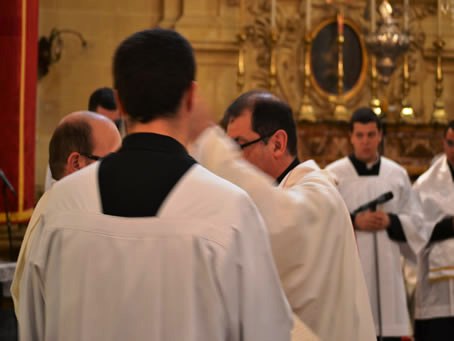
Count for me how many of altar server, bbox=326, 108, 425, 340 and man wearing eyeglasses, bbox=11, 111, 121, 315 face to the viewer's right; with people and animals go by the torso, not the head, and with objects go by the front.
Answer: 1

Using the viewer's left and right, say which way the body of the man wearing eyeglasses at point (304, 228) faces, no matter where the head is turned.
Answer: facing to the left of the viewer

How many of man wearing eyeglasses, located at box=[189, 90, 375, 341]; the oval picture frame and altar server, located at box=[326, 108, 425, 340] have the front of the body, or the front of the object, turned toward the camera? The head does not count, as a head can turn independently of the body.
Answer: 2

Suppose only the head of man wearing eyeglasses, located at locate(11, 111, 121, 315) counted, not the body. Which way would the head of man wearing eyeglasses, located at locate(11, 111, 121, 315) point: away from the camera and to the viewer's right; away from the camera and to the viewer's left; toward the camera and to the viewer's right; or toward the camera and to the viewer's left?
away from the camera and to the viewer's right

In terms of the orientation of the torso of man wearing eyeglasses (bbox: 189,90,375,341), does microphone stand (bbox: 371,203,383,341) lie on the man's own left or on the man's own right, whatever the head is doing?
on the man's own right

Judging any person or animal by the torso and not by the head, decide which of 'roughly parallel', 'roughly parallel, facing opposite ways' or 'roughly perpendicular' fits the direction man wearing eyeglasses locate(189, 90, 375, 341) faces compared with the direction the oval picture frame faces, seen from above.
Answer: roughly perpendicular

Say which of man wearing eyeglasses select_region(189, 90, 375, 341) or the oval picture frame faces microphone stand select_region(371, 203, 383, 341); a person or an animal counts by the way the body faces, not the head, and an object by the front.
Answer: the oval picture frame

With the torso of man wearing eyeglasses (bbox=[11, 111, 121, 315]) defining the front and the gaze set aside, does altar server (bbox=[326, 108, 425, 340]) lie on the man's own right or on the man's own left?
on the man's own left

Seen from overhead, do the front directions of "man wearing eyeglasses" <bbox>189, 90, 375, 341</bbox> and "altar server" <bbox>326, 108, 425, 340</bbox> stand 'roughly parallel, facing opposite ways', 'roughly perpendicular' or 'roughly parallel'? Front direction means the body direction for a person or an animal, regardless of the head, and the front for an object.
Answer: roughly perpendicular

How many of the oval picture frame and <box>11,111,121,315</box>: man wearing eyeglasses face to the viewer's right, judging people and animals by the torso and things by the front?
1

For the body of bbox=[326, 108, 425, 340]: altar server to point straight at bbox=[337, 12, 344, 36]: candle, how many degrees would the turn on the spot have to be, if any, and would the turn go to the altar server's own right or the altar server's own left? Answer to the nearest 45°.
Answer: approximately 180°

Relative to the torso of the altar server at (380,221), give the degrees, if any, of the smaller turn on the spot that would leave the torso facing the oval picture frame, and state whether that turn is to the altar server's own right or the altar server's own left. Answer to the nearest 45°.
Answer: approximately 180°

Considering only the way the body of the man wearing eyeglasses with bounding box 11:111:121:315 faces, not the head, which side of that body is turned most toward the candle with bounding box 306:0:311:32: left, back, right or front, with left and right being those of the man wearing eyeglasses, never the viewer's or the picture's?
left

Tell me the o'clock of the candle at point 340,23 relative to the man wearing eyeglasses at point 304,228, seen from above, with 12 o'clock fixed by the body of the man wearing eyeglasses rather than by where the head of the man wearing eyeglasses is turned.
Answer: The candle is roughly at 3 o'clock from the man wearing eyeglasses.

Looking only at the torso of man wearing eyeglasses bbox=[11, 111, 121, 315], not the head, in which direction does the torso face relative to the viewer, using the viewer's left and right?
facing to the right of the viewer

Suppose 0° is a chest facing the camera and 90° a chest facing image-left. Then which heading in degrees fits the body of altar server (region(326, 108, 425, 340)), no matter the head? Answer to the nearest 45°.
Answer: approximately 0°
